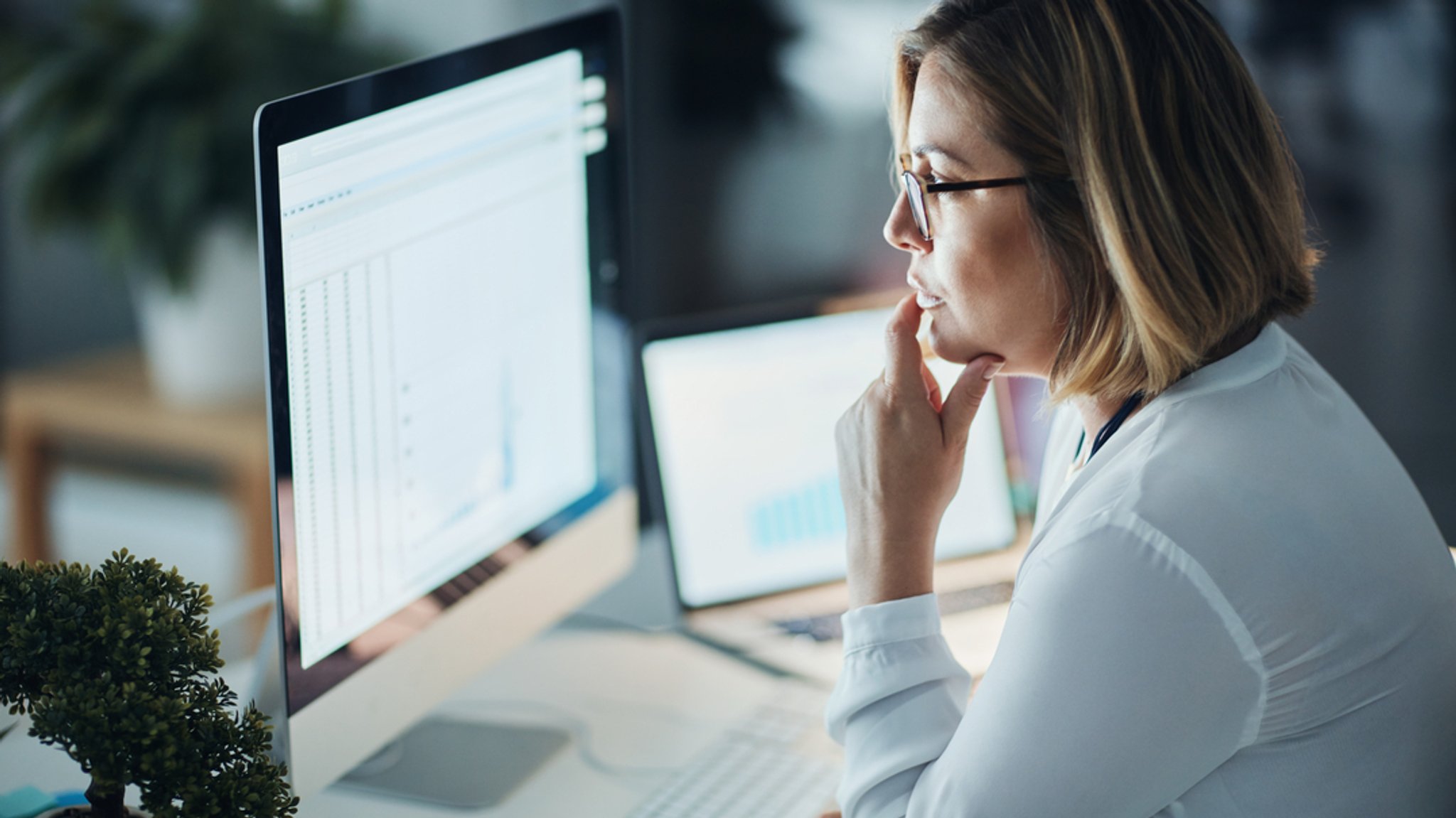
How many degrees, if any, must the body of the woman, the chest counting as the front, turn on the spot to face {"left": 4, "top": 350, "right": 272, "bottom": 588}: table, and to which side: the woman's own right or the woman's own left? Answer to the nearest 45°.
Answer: approximately 45° to the woman's own right

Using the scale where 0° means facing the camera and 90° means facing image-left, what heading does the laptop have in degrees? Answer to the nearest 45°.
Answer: approximately 315°

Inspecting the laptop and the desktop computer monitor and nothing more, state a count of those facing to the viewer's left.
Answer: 0

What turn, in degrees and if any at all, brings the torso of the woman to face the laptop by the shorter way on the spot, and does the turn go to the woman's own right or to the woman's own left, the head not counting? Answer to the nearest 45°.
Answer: approximately 45° to the woman's own right

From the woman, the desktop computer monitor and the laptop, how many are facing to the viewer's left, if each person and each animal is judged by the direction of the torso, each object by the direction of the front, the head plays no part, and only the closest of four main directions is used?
1

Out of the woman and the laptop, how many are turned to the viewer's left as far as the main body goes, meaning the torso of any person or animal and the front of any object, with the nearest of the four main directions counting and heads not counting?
1

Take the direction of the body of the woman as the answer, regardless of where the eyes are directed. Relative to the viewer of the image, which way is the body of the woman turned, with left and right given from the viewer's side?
facing to the left of the viewer

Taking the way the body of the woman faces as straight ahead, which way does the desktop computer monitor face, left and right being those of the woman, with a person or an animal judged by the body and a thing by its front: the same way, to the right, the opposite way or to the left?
the opposite way

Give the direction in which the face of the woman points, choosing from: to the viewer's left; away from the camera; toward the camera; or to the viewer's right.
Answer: to the viewer's left
